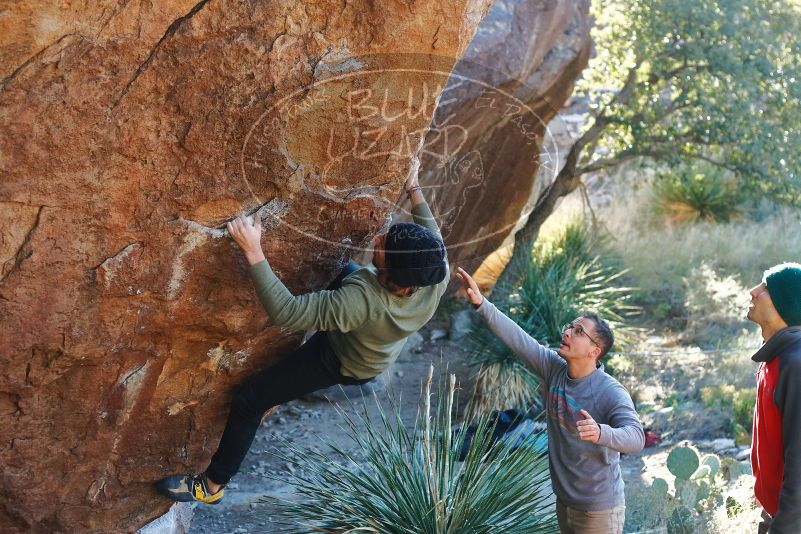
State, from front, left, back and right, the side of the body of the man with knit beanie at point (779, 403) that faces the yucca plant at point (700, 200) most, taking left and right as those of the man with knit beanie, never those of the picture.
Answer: right

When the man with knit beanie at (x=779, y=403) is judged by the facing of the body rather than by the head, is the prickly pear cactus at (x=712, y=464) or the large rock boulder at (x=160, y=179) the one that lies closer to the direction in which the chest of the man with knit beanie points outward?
the large rock boulder

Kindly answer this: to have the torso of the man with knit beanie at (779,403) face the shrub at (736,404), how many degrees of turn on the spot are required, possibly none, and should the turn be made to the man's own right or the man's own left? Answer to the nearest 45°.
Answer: approximately 90° to the man's own right

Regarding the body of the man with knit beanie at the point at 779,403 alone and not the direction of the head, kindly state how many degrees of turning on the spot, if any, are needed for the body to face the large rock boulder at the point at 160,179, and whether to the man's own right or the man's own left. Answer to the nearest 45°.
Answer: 0° — they already face it

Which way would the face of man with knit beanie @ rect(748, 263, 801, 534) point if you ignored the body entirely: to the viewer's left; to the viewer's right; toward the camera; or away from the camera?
to the viewer's left

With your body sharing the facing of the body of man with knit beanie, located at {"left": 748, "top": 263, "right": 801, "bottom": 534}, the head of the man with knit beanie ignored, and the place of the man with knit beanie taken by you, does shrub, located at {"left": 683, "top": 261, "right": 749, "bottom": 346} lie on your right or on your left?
on your right

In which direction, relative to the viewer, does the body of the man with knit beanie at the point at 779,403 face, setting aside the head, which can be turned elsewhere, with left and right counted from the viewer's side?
facing to the left of the viewer

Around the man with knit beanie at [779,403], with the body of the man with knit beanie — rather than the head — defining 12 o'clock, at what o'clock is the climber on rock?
The climber on rock is roughly at 12 o'clock from the man with knit beanie.
